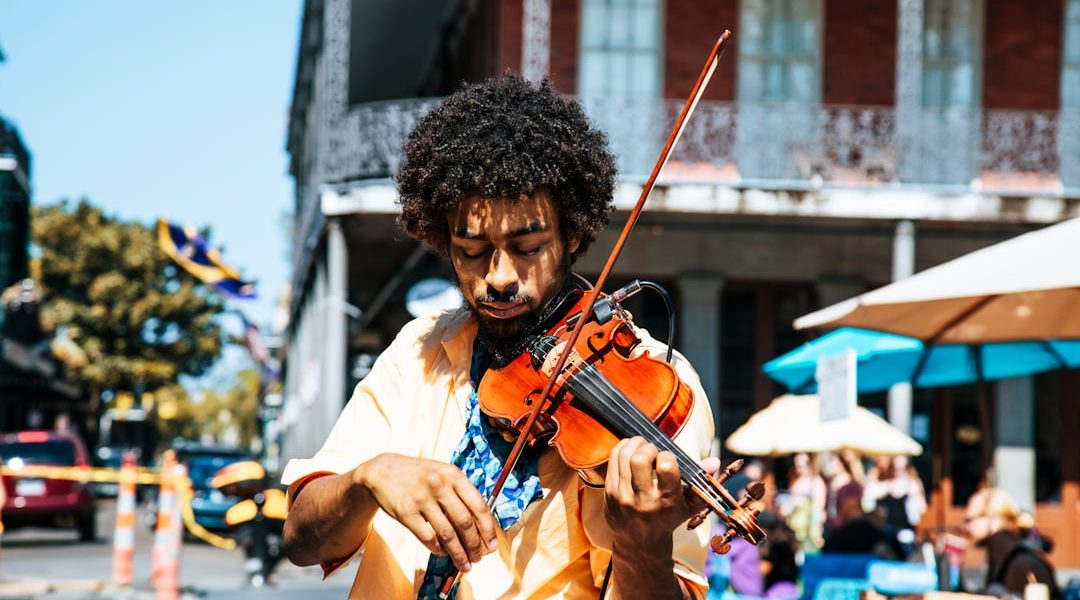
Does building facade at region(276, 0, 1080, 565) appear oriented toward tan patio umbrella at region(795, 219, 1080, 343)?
yes

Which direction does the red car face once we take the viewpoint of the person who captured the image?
facing away from the viewer

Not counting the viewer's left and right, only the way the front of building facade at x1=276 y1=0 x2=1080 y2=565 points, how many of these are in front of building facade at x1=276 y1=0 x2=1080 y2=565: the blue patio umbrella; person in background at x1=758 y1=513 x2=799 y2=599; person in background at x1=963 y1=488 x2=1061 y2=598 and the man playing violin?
4

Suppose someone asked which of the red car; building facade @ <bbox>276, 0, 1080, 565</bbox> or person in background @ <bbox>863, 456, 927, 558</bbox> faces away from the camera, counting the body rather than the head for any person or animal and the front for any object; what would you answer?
the red car

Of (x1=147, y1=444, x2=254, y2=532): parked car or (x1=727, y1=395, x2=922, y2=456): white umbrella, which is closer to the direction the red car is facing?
the parked car

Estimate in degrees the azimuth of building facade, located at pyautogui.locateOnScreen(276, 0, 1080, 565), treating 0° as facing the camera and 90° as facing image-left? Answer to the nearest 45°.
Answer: approximately 0°

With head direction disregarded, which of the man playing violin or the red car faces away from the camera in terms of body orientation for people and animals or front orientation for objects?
the red car

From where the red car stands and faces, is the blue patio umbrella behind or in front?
behind

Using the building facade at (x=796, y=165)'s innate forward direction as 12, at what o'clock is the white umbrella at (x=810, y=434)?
The white umbrella is roughly at 12 o'clock from the building facade.

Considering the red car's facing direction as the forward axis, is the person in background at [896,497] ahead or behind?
behind
